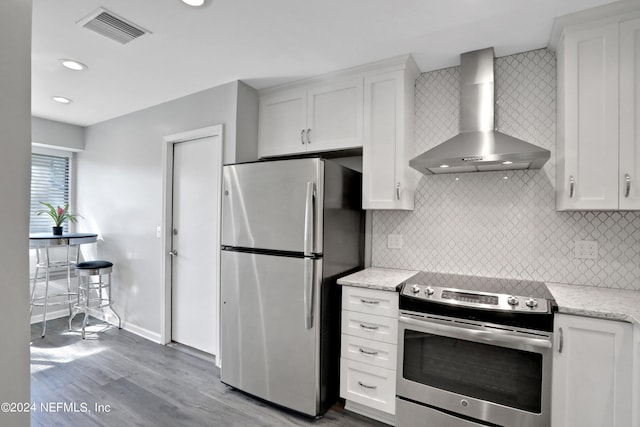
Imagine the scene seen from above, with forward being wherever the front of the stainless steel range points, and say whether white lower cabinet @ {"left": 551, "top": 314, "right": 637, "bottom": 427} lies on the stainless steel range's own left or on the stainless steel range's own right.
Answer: on the stainless steel range's own left

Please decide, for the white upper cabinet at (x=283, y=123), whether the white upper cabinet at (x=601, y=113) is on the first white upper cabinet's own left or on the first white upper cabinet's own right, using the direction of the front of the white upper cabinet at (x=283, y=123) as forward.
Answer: on the first white upper cabinet's own left

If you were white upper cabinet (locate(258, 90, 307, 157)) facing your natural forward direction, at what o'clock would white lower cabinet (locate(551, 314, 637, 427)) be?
The white lower cabinet is roughly at 9 o'clock from the white upper cabinet.

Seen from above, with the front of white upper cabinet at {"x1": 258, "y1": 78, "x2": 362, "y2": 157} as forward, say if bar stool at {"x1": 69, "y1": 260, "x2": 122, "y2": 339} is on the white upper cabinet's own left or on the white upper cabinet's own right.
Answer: on the white upper cabinet's own right

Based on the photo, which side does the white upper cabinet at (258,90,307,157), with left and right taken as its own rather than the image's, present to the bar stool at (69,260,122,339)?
right

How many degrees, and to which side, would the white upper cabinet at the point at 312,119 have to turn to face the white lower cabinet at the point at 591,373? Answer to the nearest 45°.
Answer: approximately 90° to its left

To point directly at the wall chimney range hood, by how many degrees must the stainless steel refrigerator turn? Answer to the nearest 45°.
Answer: approximately 135° to its left

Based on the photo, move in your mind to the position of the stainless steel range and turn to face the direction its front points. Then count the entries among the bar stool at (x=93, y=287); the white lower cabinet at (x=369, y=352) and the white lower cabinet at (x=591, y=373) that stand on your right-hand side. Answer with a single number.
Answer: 2

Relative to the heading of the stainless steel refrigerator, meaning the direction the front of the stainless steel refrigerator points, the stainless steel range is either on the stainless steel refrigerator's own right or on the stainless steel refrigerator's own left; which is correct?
on the stainless steel refrigerator's own left

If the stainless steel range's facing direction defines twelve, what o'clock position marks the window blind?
The window blind is roughly at 3 o'clock from the stainless steel range.
